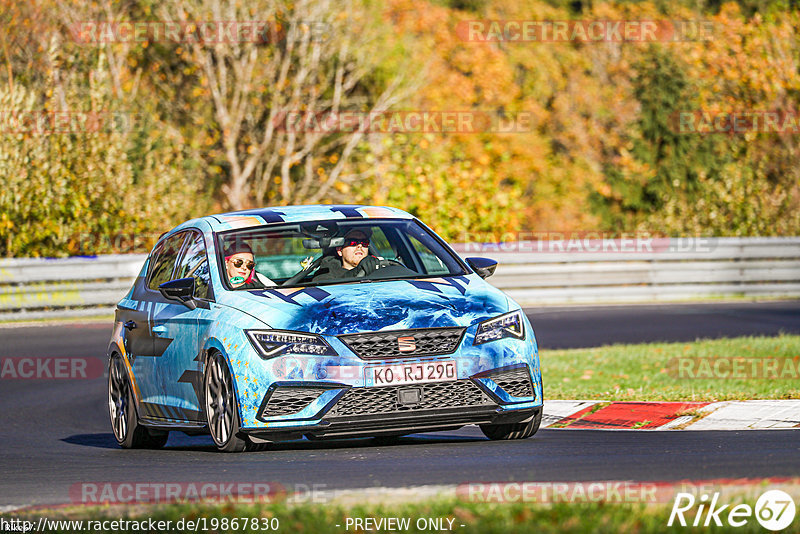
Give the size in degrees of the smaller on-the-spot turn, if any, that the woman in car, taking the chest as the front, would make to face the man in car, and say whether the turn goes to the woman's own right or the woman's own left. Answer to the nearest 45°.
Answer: approximately 45° to the woman's own left

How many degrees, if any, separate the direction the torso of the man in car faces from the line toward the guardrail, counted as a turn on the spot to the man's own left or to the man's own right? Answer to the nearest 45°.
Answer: approximately 135° to the man's own left

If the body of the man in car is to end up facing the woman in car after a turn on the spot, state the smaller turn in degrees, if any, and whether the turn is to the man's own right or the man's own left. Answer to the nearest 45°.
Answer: approximately 135° to the man's own right

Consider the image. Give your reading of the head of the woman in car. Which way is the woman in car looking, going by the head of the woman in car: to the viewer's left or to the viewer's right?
to the viewer's right

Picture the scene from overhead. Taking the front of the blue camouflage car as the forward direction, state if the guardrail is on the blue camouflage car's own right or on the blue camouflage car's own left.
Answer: on the blue camouflage car's own left

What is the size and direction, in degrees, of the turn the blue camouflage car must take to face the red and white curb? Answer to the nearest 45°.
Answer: approximately 90° to its left

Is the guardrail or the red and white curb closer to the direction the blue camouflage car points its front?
the red and white curb

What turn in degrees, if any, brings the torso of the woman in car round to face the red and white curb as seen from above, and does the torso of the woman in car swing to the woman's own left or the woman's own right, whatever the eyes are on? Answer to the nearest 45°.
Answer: approximately 45° to the woman's own left

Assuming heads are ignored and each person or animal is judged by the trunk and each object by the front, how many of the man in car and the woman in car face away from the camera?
0

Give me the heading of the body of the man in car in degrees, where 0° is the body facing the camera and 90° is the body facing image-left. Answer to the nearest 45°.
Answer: approximately 315°
